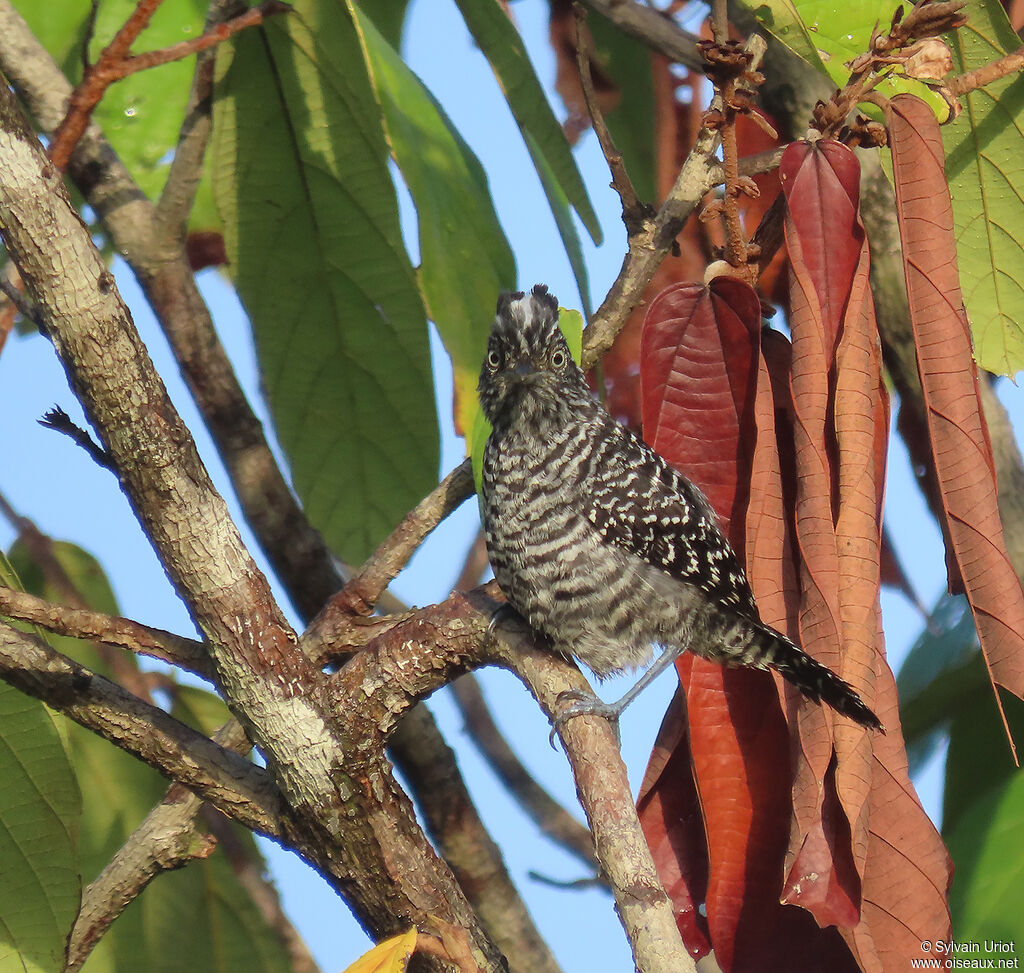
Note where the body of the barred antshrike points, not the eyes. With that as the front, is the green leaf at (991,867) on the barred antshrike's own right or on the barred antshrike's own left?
on the barred antshrike's own left

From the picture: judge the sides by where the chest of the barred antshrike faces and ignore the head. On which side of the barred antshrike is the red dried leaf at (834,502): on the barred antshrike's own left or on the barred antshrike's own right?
on the barred antshrike's own left

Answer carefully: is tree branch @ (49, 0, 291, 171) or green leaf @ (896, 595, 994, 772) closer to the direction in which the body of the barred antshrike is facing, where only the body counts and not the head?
the tree branch

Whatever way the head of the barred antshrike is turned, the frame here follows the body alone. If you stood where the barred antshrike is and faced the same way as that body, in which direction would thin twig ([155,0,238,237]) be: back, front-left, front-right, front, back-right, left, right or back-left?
front-right

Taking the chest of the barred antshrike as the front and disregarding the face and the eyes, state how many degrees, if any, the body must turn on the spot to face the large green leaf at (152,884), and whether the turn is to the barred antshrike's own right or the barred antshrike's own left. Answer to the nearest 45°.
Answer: approximately 90° to the barred antshrike's own right

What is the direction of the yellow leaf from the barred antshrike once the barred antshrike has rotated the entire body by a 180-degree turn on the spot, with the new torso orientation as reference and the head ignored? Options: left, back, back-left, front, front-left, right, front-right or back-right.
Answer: back-left

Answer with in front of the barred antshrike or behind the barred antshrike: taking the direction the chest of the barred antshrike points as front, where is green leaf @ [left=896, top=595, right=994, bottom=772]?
behind

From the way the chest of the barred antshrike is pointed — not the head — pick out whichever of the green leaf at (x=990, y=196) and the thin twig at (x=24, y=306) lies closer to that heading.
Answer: the thin twig

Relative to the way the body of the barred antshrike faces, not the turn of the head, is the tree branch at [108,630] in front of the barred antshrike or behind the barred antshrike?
in front

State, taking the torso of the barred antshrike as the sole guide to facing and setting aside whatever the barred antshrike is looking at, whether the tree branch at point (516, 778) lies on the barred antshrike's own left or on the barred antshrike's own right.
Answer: on the barred antshrike's own right
